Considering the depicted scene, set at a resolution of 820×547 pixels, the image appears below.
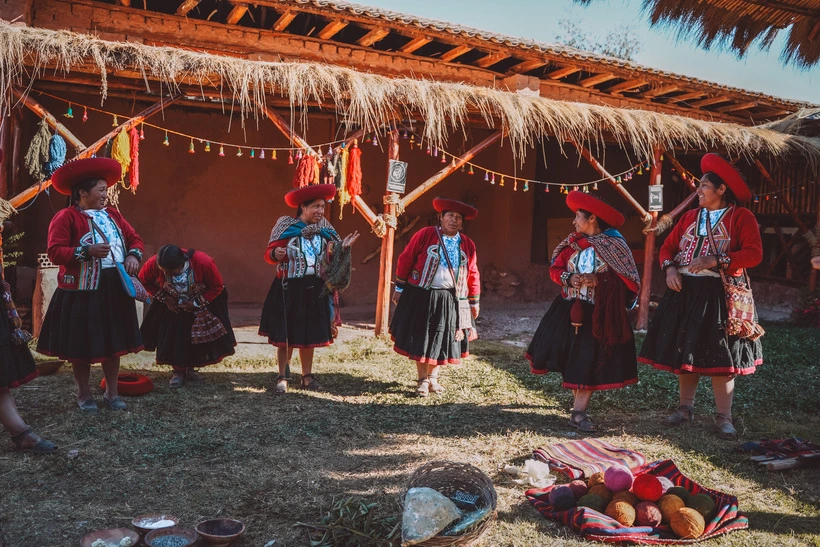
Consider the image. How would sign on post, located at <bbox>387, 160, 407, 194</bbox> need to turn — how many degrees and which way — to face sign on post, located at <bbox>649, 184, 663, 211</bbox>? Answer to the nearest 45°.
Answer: approximately 135° to its left

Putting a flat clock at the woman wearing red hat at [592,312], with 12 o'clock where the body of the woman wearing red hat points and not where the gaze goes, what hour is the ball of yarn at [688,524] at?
The ball of yarn is roughly at 10 o'clock from the woman wearing red hat.

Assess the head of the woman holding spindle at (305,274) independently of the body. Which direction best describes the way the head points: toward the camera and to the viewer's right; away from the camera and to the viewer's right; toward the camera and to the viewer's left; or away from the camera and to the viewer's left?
toward the camera and to the viewer's right

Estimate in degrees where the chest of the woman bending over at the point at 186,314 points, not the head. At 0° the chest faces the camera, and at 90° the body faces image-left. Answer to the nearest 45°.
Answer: approximately 0°

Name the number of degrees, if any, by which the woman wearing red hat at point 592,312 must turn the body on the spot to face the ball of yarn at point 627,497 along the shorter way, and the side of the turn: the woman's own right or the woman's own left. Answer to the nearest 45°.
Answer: approximately 45° to the woman's own left

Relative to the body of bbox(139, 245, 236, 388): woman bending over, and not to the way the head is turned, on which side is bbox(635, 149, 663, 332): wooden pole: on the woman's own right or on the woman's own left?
on the woman's own left

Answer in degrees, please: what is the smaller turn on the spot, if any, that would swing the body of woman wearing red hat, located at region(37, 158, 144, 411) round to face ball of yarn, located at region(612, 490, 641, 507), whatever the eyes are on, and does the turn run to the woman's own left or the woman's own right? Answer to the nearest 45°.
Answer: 0° — they already face it

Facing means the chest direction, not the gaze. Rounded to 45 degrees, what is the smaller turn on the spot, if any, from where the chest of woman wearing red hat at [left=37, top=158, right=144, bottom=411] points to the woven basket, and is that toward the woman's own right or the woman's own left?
0° — they already face it
